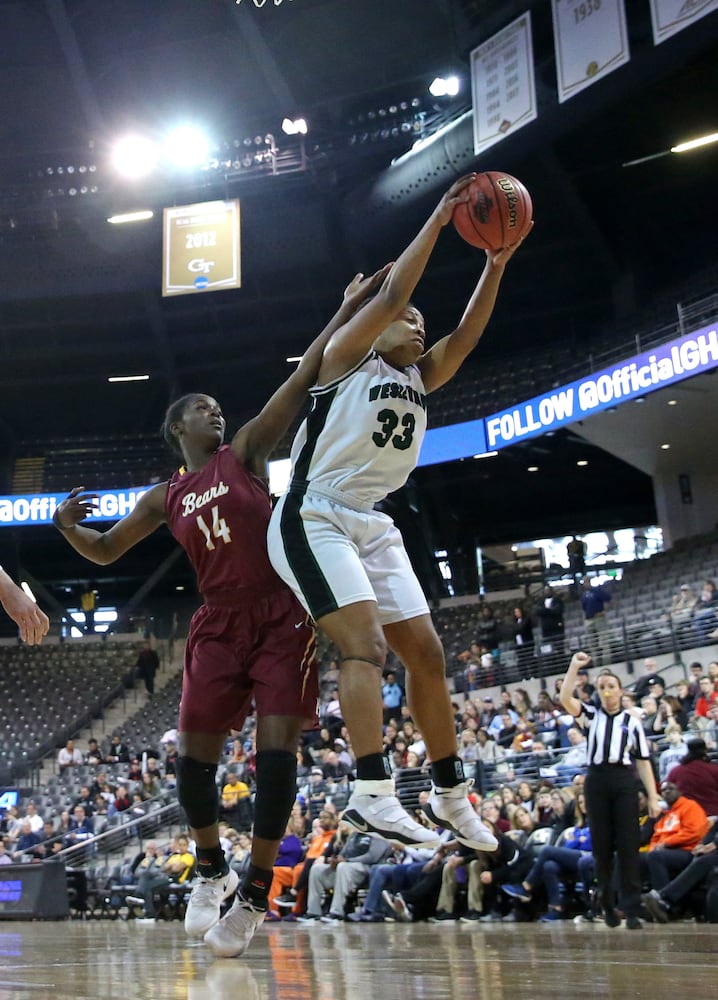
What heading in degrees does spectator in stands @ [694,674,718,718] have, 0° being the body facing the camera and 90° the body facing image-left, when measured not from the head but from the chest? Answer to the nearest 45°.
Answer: approximately 45°

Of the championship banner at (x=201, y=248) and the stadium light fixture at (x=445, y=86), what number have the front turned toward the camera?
2

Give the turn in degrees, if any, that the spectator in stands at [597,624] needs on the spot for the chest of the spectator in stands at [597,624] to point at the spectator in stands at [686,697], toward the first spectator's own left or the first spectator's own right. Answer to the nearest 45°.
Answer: approximately 45° to the first spectator's own left

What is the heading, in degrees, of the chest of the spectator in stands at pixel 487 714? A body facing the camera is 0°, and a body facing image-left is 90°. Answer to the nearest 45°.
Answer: approximately 45°

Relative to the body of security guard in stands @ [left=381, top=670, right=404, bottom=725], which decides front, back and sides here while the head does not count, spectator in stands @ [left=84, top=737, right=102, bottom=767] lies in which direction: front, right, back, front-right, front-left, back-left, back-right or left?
back-right

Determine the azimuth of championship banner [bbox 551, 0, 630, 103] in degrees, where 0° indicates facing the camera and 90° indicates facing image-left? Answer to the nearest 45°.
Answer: approximately 45°
